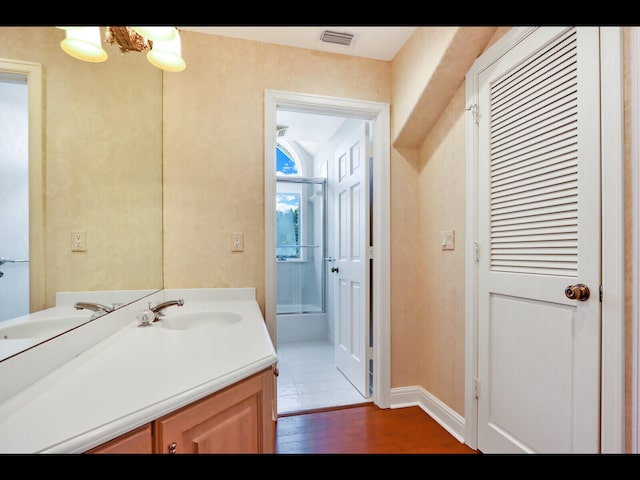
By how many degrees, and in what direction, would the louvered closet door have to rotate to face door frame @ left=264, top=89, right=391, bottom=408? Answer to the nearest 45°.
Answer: approximately 90° to its right

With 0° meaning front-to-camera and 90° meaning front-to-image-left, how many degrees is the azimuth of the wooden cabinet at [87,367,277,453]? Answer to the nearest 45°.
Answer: approximately 315°

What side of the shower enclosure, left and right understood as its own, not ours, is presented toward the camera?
front

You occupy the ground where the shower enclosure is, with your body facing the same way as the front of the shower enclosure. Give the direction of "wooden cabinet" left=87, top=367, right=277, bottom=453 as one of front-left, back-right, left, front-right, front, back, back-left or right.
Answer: front

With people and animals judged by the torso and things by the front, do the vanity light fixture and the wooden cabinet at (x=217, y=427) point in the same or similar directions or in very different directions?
same or similar directions

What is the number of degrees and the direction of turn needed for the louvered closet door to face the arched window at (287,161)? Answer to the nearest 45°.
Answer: approximately 90° to its right

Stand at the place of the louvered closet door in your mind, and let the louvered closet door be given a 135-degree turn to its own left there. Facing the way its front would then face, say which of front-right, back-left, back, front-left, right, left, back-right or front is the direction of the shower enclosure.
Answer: back-left

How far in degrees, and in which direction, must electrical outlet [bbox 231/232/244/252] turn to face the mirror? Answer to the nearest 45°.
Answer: approximately 45° to its right

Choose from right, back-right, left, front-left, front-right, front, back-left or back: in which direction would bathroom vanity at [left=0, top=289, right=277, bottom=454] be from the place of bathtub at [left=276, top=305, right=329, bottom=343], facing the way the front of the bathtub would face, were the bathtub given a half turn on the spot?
back

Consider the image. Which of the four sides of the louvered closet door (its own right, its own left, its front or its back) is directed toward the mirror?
front

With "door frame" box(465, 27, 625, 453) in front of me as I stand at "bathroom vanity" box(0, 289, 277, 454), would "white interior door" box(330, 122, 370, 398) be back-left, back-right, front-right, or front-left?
front-left

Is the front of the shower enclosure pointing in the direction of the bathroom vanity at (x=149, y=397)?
yes

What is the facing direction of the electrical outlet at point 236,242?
toward the camera

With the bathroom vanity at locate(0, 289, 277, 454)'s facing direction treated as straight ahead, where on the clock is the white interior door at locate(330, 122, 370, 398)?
The white interior door is roughly at 9 o'clock from the bathroom vanity.
